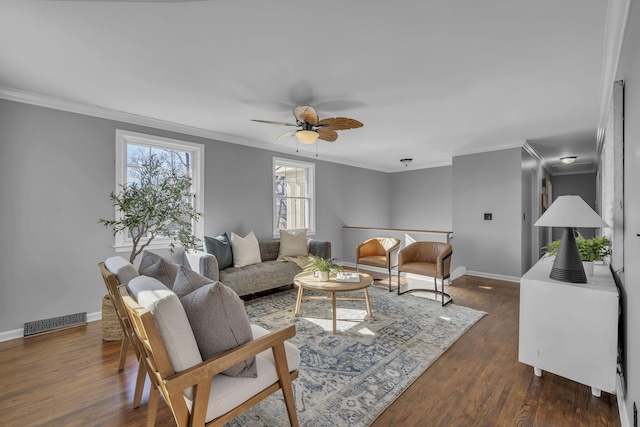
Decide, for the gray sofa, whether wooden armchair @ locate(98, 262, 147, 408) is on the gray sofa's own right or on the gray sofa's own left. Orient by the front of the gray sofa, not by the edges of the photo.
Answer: on the gray sofa's own right

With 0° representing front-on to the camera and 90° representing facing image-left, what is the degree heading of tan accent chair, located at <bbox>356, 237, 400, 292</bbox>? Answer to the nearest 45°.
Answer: approximately 45°

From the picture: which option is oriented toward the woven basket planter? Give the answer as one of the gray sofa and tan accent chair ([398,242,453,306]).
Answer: the tan accent chair

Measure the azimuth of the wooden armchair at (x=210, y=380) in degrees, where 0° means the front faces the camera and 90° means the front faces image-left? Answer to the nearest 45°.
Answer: approximately 225°

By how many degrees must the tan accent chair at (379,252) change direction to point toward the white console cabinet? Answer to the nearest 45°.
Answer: approximately 90° to its left

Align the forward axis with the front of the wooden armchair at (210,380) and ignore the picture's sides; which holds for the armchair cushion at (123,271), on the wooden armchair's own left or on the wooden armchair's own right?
on the wooden armchair's own left

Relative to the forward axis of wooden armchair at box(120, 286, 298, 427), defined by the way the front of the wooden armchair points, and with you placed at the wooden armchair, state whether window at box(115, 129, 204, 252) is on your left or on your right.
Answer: on your left

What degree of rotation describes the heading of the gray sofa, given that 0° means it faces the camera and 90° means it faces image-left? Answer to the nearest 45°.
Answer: approximately 315°
